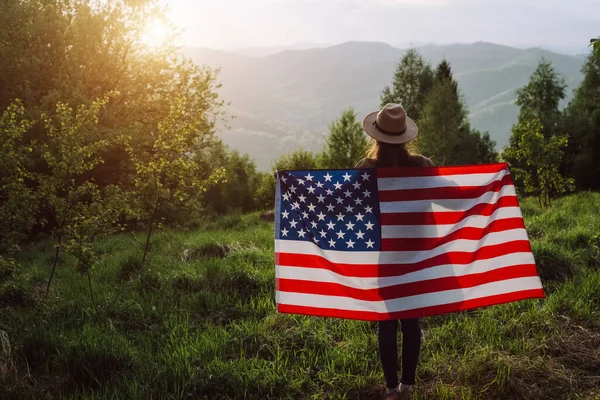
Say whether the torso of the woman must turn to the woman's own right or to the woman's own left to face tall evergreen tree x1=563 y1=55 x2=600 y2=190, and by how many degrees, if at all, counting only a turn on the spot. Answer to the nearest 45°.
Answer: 0° — they already face it

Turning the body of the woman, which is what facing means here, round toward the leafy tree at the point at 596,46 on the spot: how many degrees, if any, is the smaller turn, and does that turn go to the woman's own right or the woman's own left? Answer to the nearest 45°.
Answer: approximately 45° to the woman's own right

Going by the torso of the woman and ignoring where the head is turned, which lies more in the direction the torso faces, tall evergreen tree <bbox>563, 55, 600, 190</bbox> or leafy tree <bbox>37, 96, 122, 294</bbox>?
the tall evergreen tree

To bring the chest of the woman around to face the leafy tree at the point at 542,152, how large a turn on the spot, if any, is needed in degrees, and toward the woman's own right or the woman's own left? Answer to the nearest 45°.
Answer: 0° — they already face it

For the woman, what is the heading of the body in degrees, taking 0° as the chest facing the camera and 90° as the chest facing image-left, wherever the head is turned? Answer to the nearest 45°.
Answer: approximately 180°

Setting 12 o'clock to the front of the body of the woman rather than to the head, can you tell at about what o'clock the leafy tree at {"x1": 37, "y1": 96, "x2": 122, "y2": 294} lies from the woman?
The leafy tree is roughly at 10 o'clock from the woman.

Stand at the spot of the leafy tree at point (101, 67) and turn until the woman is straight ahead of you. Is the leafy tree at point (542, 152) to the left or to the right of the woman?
left

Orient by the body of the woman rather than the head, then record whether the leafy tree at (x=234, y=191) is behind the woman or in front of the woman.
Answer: in front

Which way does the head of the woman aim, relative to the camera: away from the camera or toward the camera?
away from the camera
